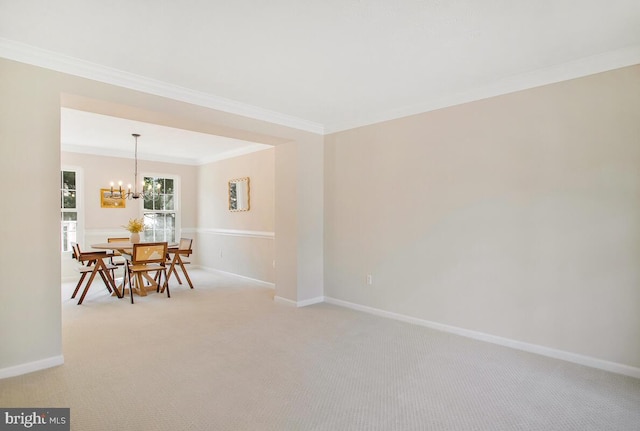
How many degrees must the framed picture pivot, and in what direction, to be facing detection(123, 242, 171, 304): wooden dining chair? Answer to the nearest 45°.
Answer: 0° — it already faces it

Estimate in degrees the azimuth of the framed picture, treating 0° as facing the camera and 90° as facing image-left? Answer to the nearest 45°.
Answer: approximately 0°

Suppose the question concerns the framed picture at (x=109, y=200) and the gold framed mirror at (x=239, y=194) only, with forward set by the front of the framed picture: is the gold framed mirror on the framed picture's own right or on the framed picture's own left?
on the framed picture's own left

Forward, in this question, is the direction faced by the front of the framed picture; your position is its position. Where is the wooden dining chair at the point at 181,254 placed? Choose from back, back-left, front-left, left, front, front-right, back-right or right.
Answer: front-left

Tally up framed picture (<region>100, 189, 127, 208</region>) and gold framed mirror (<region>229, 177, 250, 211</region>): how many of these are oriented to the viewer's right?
0

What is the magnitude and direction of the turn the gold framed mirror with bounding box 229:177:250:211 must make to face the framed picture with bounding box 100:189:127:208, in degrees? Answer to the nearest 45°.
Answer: approximately 45° to its right

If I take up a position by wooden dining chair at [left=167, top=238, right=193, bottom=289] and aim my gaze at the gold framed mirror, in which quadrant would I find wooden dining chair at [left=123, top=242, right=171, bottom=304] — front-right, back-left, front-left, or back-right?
back-right

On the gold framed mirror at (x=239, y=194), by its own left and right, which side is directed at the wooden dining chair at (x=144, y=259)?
front

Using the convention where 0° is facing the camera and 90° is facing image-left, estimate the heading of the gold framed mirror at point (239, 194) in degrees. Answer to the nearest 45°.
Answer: approximately 45°
